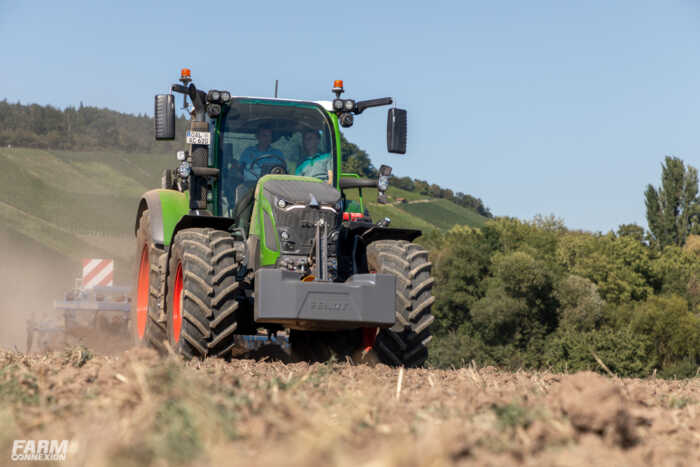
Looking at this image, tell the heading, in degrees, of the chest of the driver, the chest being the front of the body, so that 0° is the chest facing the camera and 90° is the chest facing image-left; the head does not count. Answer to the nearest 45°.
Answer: approximately 0°
